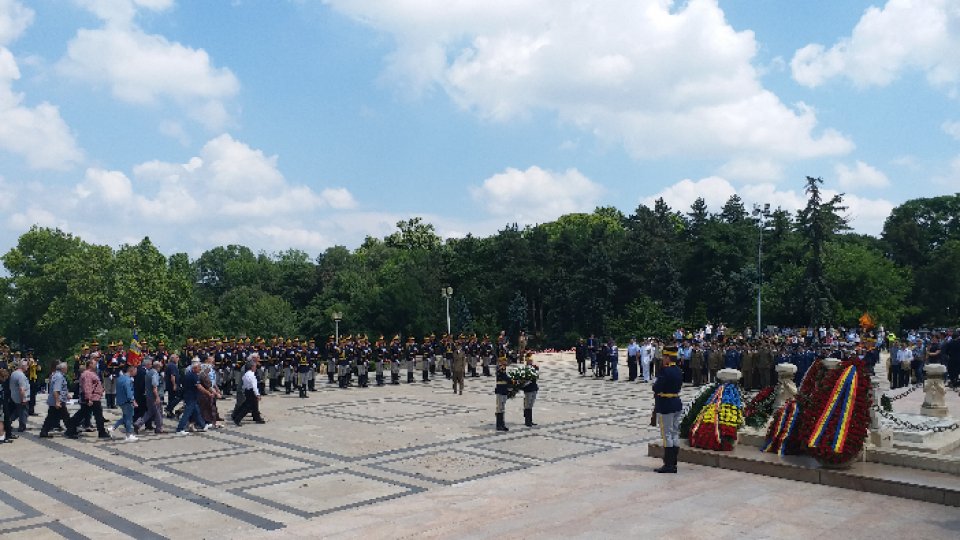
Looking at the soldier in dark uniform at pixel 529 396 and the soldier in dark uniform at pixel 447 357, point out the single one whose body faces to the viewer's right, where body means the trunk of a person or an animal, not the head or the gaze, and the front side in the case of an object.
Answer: the soldier in dark uniform at pixel 529 396

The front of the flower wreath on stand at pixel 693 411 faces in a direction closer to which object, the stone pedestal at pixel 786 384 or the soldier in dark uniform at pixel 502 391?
the soldier in dark uniform

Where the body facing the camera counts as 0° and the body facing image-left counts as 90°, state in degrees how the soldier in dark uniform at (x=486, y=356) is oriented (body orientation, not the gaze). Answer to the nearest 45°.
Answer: approximately 0°

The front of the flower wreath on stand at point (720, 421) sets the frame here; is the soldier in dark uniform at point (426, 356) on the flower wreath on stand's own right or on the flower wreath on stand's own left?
on the flower wreath on stand's own right

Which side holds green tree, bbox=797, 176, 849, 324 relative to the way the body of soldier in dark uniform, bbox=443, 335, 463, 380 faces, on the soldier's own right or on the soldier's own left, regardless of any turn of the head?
on the soldier's own left

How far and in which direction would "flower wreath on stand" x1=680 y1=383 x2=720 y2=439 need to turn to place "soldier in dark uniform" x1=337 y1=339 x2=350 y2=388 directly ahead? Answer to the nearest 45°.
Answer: approximately 45° to its right

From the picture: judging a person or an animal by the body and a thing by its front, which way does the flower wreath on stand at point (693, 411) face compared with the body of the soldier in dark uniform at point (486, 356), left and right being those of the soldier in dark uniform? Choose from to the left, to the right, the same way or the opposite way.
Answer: to the right
